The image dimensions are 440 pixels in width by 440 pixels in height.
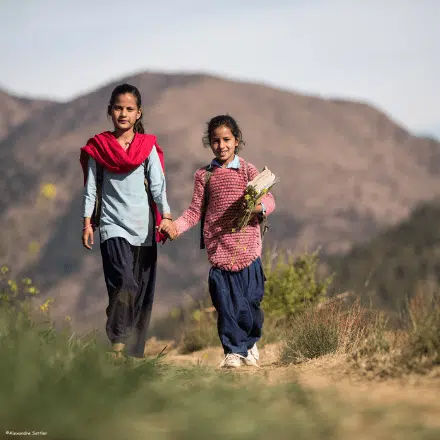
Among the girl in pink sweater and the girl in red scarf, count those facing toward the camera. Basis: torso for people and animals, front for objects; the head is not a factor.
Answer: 2

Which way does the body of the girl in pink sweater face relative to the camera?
toward the camera

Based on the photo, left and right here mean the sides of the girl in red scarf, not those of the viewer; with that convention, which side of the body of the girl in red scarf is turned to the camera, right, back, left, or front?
front

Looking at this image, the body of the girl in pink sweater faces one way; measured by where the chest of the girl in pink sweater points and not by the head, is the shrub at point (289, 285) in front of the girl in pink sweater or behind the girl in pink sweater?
behind

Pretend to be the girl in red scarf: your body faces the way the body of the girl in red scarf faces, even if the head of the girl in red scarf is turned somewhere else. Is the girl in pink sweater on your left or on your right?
on your left

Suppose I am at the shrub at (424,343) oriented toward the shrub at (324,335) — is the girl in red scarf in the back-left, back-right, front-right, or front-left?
front-left

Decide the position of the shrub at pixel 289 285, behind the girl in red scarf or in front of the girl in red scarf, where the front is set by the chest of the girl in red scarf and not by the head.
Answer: behind

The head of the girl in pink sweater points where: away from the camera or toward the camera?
toward the camera

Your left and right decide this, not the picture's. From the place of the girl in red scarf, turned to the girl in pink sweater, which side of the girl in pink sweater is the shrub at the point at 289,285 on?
left

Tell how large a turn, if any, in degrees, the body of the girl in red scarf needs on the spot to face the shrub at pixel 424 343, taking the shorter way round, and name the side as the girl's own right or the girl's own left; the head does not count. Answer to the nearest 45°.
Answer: approximately 45° to the girl's own left

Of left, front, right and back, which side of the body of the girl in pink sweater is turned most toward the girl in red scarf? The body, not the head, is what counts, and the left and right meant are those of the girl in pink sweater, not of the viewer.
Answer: right

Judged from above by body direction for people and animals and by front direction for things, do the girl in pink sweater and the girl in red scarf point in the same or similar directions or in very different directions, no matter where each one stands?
same or similar directions
